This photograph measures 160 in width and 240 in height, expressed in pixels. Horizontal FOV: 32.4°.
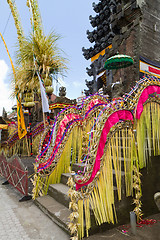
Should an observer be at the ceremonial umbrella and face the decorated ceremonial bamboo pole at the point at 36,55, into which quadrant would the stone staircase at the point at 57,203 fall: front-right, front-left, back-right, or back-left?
front-left

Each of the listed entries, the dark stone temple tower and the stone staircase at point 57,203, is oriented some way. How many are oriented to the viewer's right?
0

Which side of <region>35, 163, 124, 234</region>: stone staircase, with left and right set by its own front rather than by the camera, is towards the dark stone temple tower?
back

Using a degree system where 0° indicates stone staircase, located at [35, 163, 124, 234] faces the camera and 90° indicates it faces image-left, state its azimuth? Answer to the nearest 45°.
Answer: approximately 45°

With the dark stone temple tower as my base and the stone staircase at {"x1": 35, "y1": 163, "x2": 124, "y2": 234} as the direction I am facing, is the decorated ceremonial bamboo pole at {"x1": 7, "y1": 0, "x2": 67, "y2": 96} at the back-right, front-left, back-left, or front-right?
front-right

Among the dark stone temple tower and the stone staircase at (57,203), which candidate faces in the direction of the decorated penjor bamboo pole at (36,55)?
the dark stone temple tower
